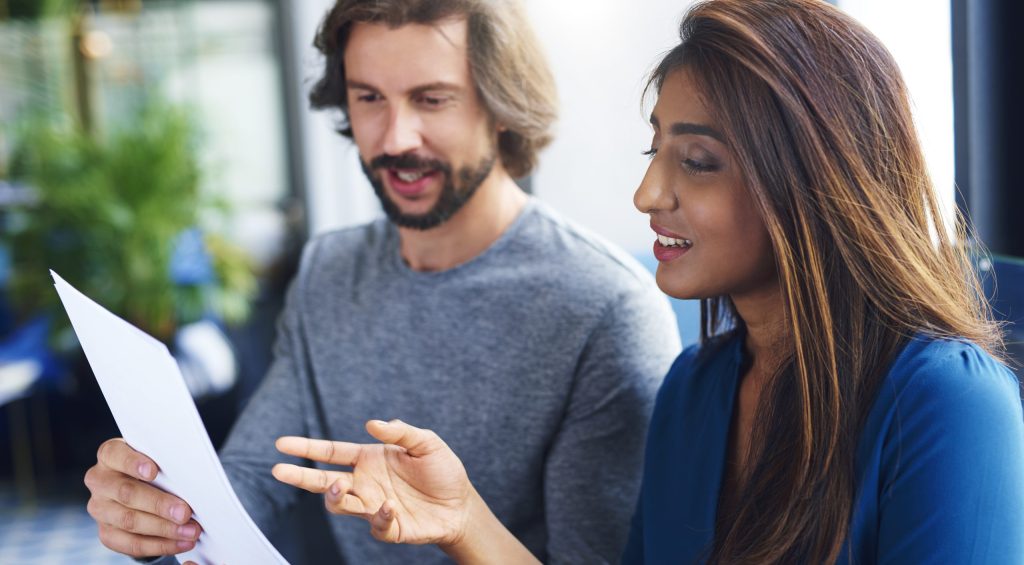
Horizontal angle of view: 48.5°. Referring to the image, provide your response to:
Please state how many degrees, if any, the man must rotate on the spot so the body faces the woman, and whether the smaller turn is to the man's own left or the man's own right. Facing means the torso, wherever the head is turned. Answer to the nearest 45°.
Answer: approximately 90° to the man's own left

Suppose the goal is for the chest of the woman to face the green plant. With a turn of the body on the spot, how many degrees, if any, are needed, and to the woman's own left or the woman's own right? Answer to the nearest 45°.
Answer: approximately 90° to the woman's own right

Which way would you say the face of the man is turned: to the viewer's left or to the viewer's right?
to the viewer's left

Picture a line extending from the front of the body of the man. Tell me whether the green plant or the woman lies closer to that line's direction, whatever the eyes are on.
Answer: the woman

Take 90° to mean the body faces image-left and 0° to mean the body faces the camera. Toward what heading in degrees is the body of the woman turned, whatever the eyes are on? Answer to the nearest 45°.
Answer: approximately 45°

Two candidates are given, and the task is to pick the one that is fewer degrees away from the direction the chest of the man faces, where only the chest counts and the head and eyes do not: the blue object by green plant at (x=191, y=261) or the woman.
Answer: the woman

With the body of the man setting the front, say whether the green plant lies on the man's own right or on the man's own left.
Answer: on the man's own right
